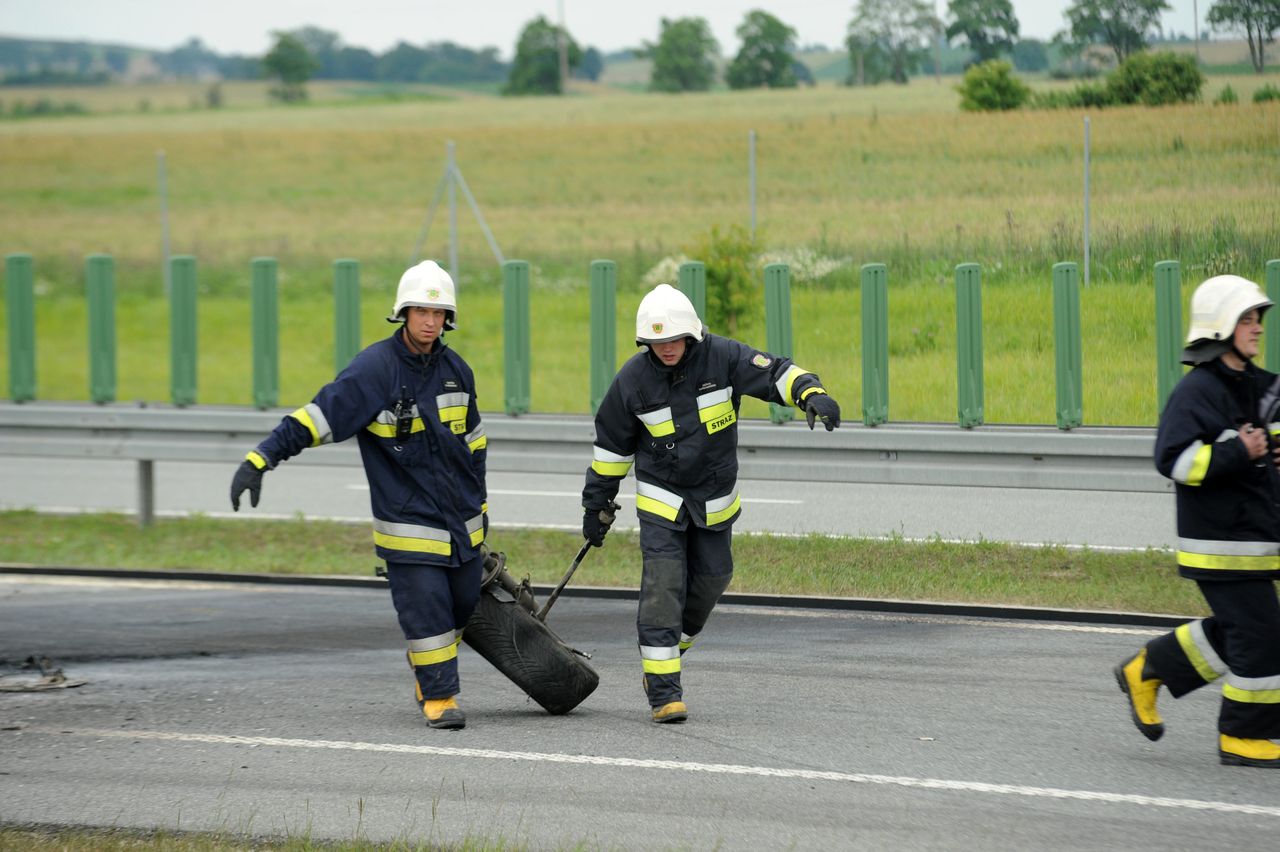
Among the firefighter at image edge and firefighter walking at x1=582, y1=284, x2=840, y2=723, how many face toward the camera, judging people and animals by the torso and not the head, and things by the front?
1

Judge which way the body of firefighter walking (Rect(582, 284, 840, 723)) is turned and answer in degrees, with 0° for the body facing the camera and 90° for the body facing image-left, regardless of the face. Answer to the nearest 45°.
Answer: approximately 0°

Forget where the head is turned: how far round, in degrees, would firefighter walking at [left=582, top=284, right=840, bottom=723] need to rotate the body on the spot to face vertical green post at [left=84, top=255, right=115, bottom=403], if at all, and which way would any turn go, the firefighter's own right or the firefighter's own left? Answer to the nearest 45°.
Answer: approximately 135° to the firefighter's own right

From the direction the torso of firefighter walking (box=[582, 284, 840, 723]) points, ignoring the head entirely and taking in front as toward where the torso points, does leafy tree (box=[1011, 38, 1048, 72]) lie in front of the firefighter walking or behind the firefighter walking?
behind
